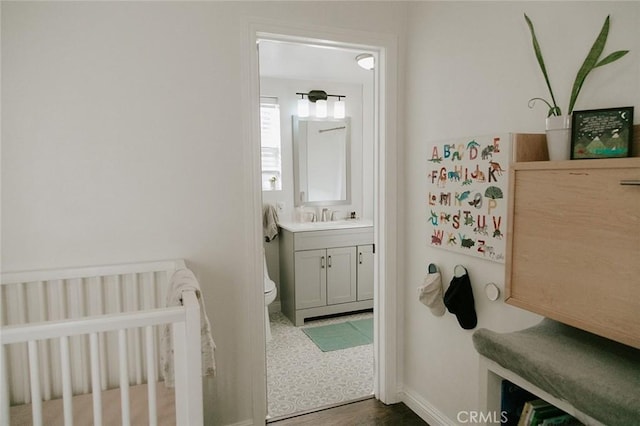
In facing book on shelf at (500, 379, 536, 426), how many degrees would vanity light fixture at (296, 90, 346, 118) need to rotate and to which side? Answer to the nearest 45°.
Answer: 0° — it already faces it

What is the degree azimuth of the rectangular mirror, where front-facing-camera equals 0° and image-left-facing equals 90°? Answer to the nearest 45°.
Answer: approximately 0°

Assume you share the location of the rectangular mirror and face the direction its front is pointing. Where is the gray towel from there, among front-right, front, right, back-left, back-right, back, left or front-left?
front-right

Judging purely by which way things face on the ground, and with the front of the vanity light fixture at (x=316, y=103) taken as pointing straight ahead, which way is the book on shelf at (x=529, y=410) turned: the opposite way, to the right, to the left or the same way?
to the right

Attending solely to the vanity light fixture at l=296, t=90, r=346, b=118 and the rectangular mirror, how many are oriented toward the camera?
2
